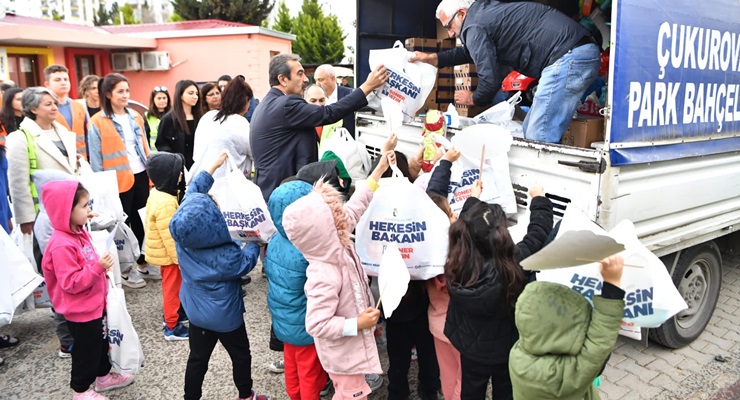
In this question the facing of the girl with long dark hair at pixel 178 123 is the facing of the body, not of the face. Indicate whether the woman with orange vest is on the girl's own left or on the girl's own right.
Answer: on the girl's own right

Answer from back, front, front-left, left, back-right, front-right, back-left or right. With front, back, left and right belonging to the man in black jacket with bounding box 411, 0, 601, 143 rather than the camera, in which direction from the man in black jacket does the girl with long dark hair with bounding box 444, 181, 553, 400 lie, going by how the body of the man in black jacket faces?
left

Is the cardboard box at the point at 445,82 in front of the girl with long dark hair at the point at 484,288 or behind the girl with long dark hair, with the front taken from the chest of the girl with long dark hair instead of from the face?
in front

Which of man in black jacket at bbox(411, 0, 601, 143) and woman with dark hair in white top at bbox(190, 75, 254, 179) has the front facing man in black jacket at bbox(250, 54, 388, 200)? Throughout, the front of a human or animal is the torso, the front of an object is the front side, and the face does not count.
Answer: man in black jacket at bbox(411, 0, 601, 143)

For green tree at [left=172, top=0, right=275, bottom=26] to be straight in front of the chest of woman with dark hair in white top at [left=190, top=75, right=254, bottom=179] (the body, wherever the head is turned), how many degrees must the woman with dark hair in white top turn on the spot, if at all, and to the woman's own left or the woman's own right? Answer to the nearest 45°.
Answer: approximately 45° to the woman's own left

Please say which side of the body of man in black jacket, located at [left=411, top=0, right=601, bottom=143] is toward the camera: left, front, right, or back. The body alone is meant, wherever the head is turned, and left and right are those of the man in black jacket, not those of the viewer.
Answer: left

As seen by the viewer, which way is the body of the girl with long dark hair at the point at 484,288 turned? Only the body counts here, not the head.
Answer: away from the camera

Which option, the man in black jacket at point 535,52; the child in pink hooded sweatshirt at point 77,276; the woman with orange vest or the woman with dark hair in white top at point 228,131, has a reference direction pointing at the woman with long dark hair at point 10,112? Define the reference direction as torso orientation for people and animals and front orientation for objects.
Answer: the man in black jacket

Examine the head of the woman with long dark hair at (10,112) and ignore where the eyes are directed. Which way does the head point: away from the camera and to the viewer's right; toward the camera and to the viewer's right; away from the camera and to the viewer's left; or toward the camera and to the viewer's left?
toward the camera and to the viewer's right

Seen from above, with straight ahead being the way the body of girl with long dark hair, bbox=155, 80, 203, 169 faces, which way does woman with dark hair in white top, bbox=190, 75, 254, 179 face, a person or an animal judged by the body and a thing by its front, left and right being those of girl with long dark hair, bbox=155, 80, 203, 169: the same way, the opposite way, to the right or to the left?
to the left

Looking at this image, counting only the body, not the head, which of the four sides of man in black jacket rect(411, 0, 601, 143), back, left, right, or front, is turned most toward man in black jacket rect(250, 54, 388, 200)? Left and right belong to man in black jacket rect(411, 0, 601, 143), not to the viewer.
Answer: front

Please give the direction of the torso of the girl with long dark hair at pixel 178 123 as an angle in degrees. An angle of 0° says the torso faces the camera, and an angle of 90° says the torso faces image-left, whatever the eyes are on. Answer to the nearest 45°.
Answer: approximately 315°
